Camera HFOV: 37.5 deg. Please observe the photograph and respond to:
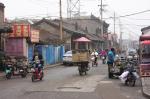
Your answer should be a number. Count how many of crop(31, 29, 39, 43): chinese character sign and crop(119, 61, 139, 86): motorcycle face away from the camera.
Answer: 1

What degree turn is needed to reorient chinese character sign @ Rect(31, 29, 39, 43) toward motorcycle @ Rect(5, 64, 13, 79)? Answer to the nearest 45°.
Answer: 0° — it already faces it

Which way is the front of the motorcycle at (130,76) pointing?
away from the camera

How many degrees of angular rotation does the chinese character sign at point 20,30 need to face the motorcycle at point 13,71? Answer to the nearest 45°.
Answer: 0° — it already faces it

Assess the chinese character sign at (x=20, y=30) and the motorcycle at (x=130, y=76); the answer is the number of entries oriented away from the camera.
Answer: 1

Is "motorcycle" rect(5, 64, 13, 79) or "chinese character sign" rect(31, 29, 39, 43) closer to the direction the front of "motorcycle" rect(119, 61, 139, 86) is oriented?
the chinese character sign

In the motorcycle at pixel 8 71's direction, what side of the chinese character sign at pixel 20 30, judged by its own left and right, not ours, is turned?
front

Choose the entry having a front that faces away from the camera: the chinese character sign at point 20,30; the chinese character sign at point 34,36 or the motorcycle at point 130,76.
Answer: the motorcycle
